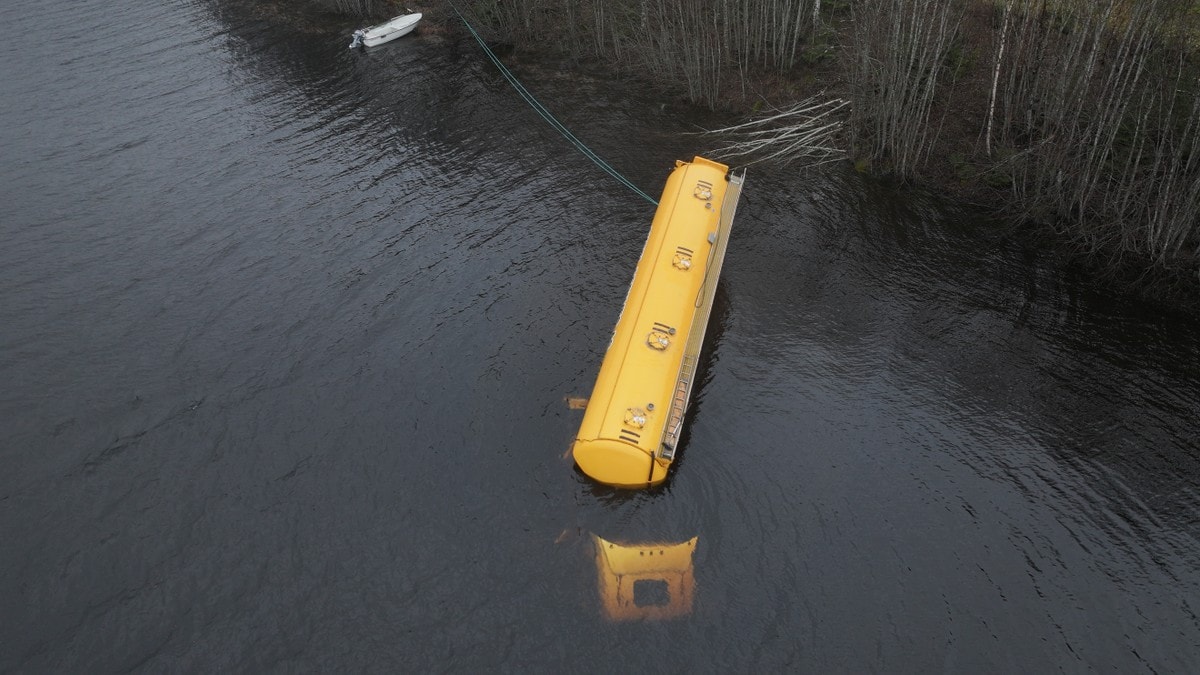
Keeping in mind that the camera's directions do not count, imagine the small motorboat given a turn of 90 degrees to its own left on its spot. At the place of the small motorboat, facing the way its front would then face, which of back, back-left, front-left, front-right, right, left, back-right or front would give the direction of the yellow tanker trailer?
back-left

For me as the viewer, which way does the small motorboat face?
facing away from the viewer and to the right of the viewer

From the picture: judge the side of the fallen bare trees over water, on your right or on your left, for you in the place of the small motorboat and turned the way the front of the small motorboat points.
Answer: on your right

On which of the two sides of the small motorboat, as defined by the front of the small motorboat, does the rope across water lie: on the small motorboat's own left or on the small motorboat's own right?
on the small motorboat's own right
